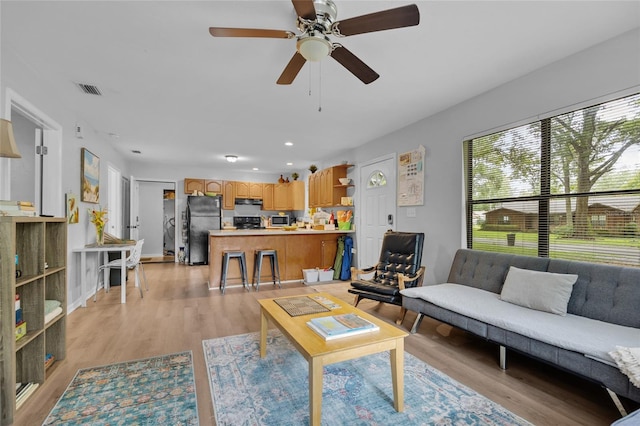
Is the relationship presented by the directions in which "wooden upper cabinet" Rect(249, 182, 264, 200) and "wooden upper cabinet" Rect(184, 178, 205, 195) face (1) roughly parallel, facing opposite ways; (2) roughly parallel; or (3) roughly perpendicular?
roughly parallel

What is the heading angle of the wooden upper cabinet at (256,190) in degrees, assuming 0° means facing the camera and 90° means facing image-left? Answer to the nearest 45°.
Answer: approximately 0°

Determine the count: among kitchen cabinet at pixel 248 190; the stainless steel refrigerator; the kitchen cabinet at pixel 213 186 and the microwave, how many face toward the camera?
4

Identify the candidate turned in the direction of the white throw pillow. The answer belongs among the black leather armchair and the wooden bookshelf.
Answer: the wooden bookshelf

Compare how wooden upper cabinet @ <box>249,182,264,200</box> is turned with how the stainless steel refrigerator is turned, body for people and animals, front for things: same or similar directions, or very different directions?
same or similar directions

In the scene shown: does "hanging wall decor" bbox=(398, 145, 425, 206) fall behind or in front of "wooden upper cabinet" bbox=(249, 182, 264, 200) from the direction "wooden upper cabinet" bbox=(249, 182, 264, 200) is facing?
in front

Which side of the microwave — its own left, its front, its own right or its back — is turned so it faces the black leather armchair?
front

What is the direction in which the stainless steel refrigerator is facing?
toward the camera

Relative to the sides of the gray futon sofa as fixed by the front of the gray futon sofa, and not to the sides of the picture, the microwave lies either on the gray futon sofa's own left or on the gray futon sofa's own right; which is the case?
on the gray futon sofa's own right

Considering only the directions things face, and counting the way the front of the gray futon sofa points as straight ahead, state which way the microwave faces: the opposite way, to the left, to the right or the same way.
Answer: to the left

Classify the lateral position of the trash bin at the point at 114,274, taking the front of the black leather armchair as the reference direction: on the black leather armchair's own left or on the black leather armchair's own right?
on the black leather armchair's own right

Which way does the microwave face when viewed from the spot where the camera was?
facing the viewer

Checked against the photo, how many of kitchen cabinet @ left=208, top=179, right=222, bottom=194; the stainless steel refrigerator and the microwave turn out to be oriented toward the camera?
3

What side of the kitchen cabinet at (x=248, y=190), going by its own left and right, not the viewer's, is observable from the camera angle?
front

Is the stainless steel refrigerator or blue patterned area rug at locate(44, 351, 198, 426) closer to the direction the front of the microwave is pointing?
the blue patterned area rug
